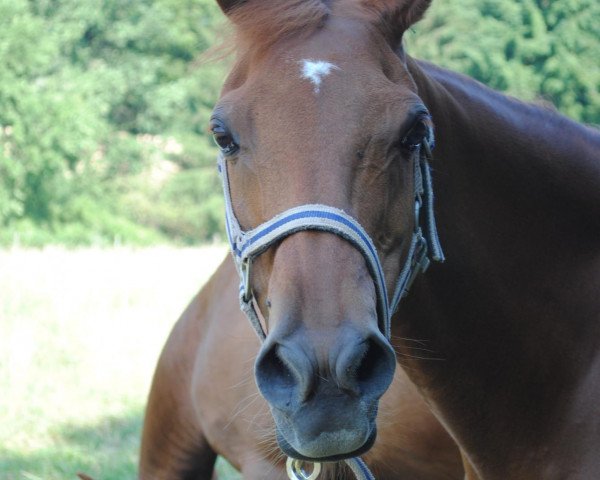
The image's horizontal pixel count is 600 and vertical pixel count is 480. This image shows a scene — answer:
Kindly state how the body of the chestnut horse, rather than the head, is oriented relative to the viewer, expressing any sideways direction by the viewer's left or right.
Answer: facing the viewer and to the left of the viewer
